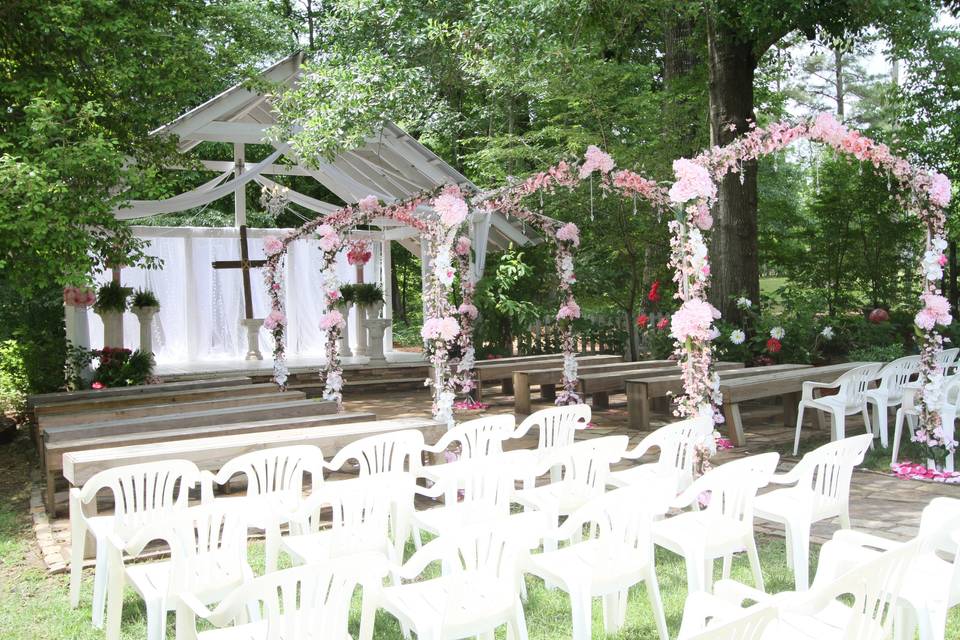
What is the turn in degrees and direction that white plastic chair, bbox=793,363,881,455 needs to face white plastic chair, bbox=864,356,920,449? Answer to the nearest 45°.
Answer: approximately 90° to its right

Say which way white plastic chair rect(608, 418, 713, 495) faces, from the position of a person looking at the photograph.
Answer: facing away from the viewer and to the left of the viewer

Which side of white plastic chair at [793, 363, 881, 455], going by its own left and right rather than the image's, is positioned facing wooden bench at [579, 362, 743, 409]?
front

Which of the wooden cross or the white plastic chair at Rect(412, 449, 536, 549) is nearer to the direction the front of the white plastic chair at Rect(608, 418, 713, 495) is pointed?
the wooden cross

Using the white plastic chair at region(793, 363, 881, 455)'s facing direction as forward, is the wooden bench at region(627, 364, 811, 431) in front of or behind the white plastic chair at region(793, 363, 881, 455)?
in front

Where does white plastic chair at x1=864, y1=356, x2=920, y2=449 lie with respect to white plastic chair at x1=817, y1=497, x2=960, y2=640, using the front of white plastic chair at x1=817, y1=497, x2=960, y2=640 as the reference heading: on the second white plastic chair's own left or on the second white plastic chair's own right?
on the second white plastic chair's own right

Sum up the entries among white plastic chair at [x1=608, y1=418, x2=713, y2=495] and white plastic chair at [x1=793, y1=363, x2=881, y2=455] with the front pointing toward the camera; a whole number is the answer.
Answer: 0

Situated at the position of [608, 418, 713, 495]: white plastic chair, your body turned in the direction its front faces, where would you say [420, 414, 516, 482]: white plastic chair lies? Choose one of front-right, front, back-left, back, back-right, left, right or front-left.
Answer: front-left
